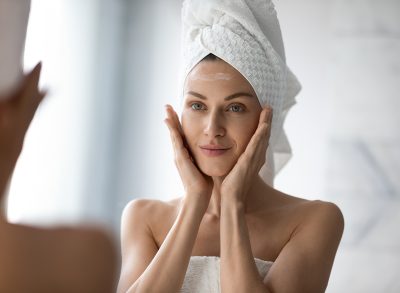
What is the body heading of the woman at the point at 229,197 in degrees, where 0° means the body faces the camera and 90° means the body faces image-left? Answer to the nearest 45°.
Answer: approximately 0°

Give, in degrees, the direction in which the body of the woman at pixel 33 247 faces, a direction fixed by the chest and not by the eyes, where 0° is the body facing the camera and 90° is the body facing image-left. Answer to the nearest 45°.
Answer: approximately 180°

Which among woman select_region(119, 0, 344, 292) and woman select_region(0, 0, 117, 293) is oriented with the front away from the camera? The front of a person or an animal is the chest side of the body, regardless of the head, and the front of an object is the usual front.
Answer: woman select_region(0, 0, 117, 293)

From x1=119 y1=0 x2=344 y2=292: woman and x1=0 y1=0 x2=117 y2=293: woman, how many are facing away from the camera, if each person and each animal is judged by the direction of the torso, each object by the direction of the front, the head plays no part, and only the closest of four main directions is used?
1
